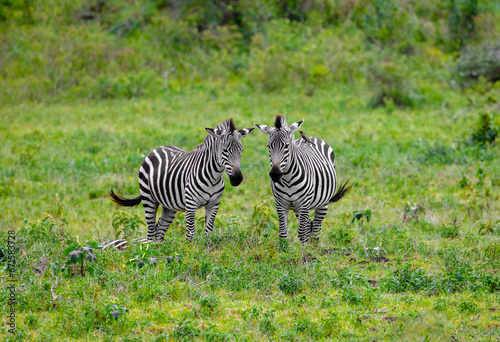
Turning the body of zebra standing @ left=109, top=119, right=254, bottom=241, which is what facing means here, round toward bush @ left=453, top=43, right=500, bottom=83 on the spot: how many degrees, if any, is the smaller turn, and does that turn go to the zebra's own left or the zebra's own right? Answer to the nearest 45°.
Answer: approximately 90° to the zebra's own left

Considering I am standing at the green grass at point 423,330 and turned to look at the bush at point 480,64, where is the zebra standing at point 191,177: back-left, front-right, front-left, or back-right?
front-left

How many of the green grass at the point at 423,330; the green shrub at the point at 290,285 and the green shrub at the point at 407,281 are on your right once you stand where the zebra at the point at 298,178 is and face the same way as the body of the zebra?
0

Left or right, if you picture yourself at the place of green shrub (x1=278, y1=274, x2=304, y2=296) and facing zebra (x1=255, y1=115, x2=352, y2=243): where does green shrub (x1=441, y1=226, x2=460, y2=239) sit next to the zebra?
right

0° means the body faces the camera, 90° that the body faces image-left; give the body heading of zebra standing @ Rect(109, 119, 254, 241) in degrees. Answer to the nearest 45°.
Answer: approximately 315°

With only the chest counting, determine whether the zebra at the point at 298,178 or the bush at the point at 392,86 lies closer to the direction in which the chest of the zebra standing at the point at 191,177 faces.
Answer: the zebra

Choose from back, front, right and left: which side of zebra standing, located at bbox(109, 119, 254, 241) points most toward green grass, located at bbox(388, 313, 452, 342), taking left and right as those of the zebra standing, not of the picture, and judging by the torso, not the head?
front

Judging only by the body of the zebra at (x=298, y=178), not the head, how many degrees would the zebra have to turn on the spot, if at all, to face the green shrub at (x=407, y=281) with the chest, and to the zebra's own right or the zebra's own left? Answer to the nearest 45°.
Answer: approximately 90° to the zebra's own left

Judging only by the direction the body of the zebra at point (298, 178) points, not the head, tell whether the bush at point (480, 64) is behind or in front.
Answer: behind

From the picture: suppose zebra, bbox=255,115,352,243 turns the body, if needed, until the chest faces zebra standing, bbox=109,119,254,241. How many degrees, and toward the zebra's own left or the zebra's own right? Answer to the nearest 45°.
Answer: approximately 45° to the zebra's own right

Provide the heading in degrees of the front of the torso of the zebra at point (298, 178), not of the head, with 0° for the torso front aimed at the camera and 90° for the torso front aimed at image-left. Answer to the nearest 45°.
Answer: approximately 45°

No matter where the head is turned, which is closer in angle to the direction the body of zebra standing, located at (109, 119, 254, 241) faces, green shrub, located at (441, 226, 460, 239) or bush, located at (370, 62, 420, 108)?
the green shrub

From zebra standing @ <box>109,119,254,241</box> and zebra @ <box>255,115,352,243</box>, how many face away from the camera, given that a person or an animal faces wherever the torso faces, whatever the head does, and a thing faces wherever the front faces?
0

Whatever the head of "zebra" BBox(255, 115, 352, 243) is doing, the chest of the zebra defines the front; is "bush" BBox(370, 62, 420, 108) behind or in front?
behind

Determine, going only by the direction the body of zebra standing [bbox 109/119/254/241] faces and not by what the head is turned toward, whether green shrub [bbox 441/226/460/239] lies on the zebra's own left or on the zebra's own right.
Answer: on the zebra's own left

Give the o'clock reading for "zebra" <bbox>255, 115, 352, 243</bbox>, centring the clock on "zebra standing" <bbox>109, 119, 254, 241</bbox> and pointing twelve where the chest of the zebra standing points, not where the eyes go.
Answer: The zebra is roughly at 11 o'clock from the zebra standing.
